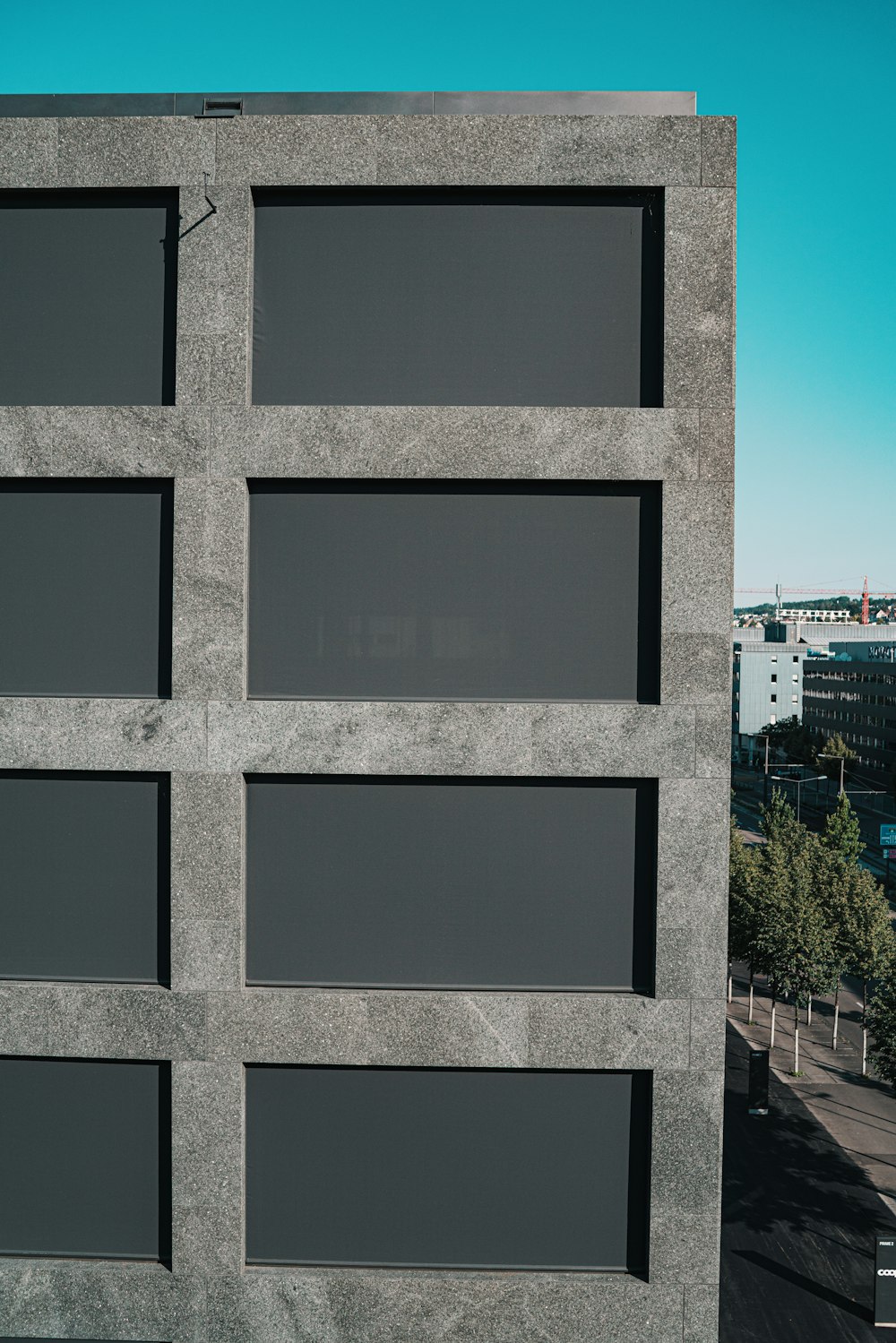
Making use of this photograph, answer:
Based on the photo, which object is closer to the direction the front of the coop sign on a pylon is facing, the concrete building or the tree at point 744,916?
the concrete building

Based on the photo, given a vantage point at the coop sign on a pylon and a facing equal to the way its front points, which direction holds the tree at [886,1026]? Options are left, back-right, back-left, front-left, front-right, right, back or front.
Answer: back

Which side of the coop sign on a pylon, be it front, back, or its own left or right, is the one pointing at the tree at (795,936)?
back

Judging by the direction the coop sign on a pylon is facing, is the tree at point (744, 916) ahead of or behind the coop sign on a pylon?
behind

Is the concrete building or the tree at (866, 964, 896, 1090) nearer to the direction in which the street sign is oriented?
the concrete building

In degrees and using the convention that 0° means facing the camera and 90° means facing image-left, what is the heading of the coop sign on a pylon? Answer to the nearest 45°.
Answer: approximately 0°

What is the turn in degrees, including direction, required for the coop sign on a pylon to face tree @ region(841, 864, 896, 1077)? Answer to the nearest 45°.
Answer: approximately 180°
